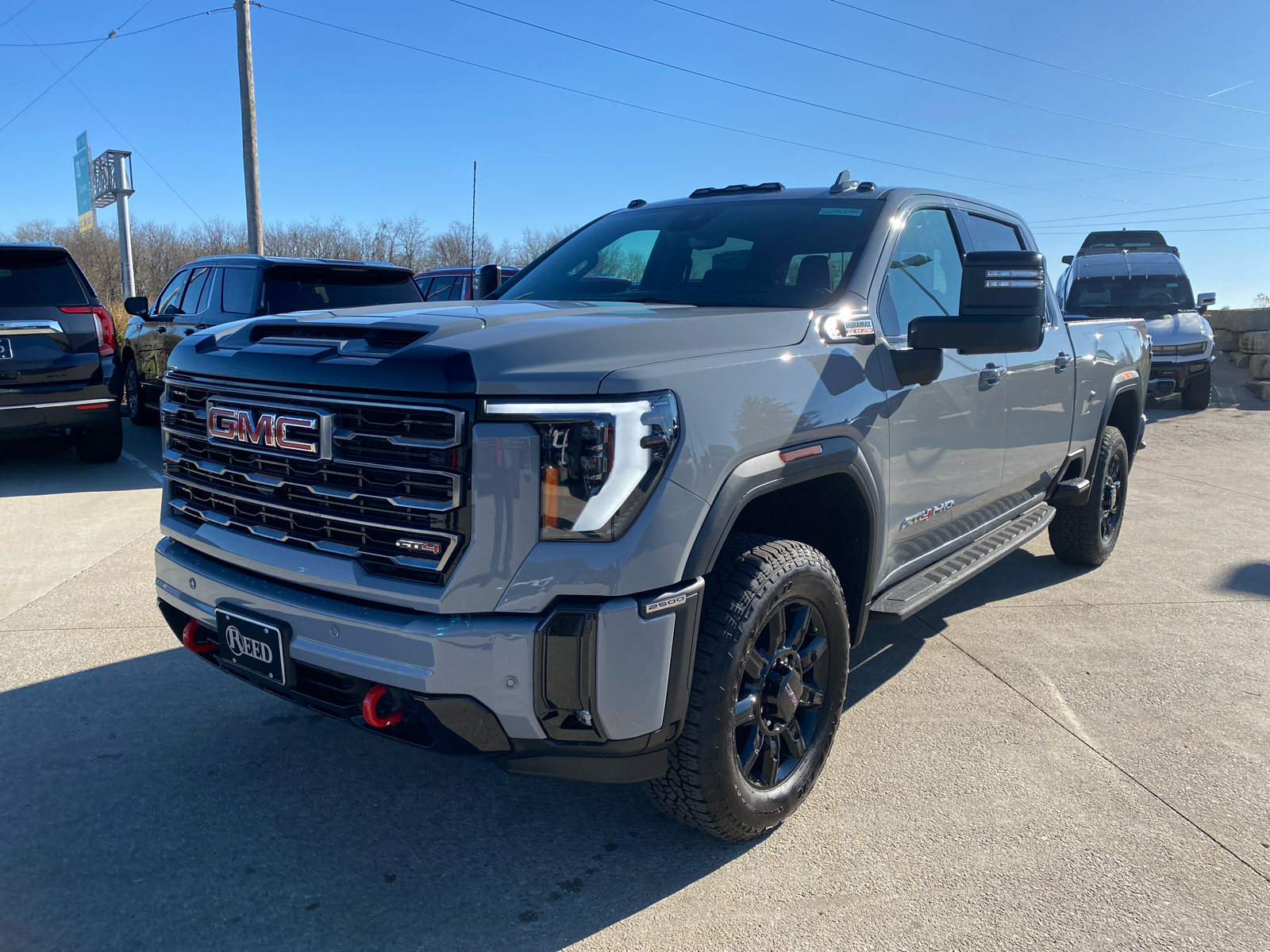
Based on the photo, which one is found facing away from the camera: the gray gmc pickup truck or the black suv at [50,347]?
the black suv

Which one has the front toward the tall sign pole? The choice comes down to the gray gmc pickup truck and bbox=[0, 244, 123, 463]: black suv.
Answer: the black suv

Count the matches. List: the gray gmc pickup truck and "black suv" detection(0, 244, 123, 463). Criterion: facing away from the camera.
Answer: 1

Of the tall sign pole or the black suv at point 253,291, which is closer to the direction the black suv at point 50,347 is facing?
the tall sign pole

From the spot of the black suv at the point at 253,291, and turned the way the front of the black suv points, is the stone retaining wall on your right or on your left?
on your right

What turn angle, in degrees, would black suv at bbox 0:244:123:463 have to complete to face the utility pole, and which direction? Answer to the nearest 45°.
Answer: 0° — it already faces it

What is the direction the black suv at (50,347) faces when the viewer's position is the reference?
facing away from the viewer

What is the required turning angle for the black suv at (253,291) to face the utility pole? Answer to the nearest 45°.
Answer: approximately 45° to its right

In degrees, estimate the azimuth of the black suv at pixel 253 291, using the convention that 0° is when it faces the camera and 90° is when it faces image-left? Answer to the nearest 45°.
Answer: approximately 135°

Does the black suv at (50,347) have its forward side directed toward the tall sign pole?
yes

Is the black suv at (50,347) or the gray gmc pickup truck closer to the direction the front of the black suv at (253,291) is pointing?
the black suv

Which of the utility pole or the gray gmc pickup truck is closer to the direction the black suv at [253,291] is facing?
the utility pole

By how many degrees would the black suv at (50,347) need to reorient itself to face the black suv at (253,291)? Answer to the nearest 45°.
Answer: approximately 90° to its right

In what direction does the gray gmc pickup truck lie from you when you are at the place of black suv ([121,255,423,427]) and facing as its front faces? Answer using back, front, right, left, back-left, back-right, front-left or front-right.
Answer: back-left

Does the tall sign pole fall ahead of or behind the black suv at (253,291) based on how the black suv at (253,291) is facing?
ahead
